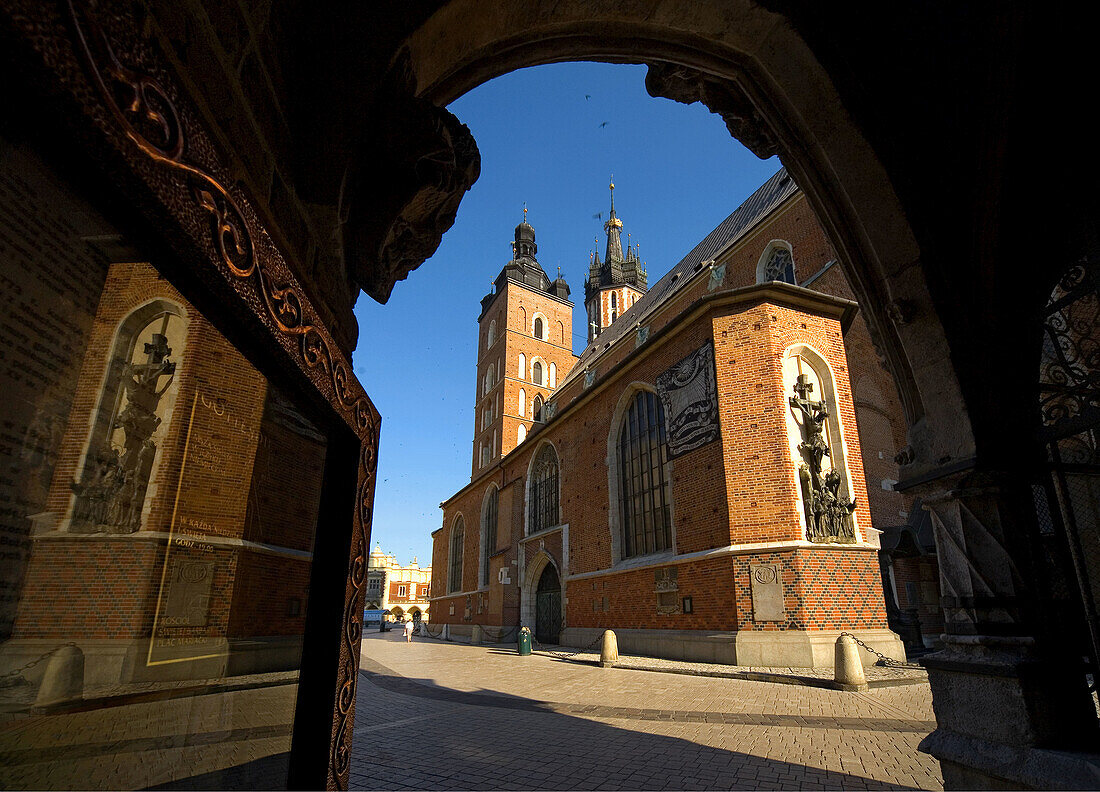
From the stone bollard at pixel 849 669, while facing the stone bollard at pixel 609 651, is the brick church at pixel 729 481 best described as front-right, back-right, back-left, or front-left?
front-right
